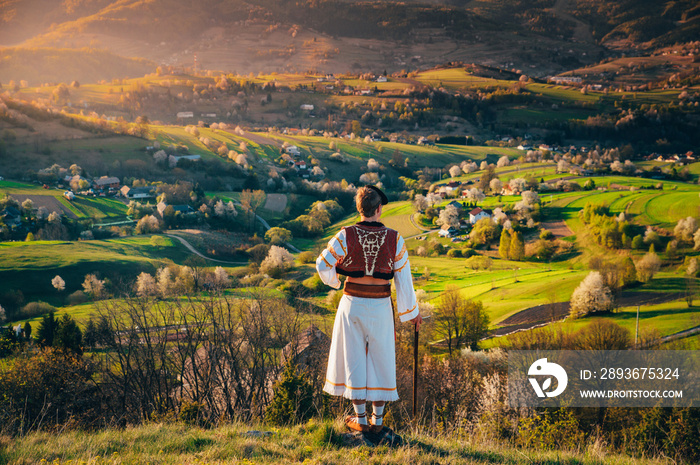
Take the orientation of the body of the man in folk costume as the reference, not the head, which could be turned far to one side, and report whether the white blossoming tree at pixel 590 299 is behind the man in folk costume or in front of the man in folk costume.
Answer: in front

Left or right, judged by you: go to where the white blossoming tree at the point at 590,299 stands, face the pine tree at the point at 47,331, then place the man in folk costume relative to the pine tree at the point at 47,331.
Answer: left

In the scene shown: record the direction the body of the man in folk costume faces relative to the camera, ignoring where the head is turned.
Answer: away from the camera

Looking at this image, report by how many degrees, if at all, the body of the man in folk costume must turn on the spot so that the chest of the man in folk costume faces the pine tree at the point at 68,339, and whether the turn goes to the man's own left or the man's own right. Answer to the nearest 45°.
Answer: approximately 45° to the man's own left

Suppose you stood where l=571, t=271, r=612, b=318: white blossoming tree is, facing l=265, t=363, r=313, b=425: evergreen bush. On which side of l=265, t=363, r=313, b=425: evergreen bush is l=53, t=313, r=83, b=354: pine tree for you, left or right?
right

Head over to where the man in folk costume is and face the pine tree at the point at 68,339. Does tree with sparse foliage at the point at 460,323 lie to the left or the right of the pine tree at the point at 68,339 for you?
right

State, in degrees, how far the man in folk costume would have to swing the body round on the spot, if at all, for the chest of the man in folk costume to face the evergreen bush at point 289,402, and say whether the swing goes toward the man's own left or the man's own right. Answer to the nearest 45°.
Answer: approximately 45° to the man's own left

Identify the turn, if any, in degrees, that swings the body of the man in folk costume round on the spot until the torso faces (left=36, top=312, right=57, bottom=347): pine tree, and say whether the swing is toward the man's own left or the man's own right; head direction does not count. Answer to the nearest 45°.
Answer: approximately 45° to the man's own left

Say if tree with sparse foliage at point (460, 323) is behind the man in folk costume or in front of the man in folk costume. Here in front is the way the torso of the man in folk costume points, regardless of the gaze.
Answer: in front
